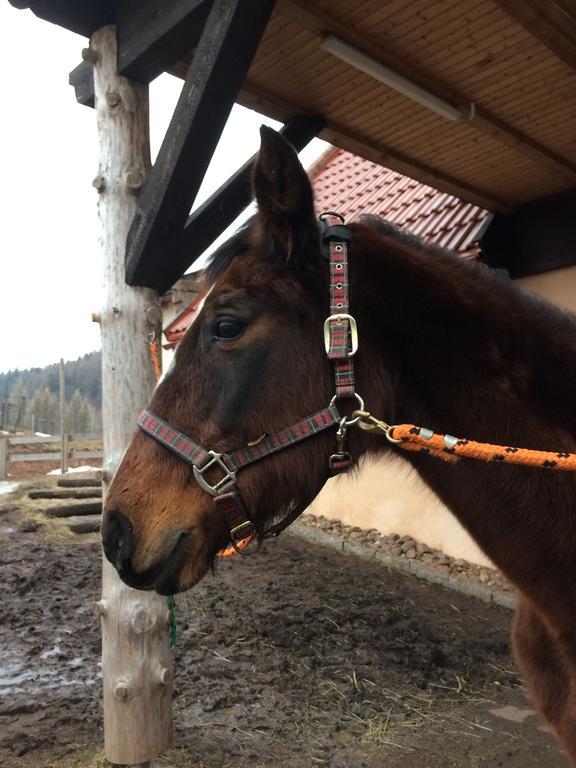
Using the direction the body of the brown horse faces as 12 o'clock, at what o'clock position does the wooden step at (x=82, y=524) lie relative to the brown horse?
The wooden step is roughly at 2 o'clock from the brown horse.

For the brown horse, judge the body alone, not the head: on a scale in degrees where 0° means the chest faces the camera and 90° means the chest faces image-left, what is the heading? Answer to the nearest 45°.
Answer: approximately 90°

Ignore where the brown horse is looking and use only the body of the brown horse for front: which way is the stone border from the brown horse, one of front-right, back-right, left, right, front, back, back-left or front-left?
right

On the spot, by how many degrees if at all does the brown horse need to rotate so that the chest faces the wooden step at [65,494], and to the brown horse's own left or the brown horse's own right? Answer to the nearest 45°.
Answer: approximately 45° to the brown horse's own right

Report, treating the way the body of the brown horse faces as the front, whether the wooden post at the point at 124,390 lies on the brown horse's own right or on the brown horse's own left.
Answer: on the brown horse's own right

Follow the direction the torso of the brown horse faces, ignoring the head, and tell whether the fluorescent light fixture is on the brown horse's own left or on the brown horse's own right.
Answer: on the brown horse's own right
